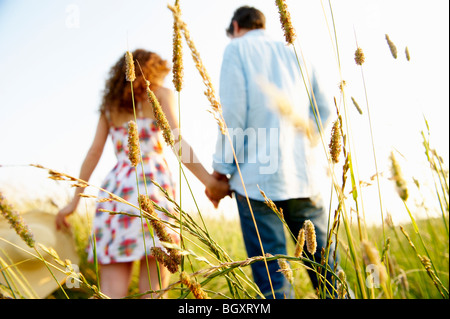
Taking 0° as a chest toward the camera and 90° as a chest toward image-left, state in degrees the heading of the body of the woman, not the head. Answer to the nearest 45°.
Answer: approximately 180°

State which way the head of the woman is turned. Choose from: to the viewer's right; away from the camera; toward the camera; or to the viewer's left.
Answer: away from the camera

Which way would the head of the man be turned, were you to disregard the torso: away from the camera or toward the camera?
away from the camera
